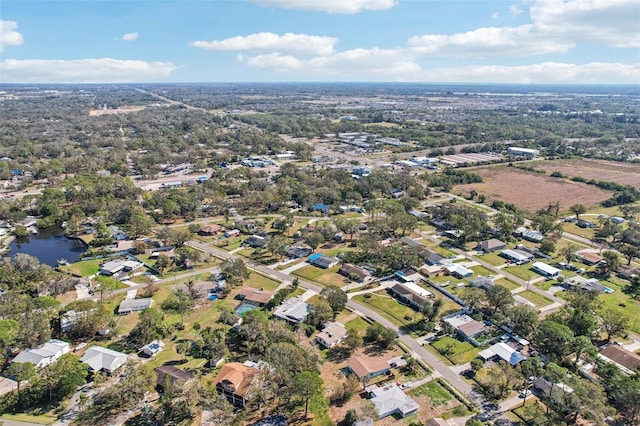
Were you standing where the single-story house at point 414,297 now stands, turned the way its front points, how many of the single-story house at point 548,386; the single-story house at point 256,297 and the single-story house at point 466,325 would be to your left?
2

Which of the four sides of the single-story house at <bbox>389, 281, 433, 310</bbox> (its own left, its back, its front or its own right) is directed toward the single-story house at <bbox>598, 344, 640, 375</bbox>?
left

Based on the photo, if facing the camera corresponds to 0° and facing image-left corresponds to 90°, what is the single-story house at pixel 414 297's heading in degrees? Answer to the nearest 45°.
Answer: approximately 45°

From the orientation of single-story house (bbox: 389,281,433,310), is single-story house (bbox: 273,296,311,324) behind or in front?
in front

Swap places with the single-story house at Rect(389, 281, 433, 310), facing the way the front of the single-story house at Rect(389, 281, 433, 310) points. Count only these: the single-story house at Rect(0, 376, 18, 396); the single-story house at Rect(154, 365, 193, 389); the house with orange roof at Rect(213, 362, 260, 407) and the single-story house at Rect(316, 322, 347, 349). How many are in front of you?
4

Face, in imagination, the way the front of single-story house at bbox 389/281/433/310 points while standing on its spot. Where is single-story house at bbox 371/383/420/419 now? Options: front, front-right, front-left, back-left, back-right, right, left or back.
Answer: front-left

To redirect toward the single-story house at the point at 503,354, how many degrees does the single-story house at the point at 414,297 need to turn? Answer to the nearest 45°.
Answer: approximately 90° to its left

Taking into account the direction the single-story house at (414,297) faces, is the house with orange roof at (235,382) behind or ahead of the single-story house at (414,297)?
ahead

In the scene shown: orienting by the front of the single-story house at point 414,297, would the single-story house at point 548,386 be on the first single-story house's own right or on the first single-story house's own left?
on the first single-story house's own left

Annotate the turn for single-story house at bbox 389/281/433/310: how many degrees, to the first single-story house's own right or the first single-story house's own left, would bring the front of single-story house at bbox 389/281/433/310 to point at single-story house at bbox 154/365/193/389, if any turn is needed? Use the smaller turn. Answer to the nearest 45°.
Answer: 0° — it already faces it

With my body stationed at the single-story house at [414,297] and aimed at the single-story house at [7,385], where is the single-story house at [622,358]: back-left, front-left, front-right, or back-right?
back-left

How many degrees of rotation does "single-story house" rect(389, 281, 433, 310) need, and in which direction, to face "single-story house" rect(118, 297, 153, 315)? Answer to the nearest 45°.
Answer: approximately 45° to its right

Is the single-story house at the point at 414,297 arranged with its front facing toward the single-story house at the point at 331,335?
yes

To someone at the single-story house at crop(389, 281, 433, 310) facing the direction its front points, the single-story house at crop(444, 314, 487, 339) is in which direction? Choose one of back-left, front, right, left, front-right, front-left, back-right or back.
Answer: left

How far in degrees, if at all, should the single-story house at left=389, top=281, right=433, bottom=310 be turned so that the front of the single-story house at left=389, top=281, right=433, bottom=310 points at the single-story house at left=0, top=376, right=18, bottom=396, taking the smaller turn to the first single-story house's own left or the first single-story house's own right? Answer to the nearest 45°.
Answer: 0° — it already faces it
